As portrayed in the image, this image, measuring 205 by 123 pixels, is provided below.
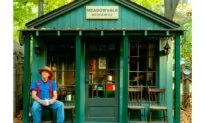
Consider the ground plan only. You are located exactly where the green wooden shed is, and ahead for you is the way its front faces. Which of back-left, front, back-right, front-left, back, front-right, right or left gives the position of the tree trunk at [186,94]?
back-left

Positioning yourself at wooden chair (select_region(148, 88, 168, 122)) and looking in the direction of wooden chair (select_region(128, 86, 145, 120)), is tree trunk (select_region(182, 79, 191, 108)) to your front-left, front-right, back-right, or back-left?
back-right

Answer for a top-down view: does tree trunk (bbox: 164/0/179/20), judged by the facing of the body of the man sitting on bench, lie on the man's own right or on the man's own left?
on the man's own left

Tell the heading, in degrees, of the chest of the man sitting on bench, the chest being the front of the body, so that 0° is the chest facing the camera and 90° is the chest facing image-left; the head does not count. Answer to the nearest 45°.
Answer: approximately 0°

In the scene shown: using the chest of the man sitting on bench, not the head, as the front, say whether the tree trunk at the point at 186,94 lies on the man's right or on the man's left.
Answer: on the man's left

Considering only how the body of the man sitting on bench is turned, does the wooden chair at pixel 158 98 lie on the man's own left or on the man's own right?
on the man's own left

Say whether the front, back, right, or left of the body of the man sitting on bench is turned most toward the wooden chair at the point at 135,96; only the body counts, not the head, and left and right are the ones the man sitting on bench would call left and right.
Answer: left

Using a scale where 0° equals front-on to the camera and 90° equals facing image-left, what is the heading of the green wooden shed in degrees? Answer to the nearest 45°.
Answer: approximately 0°

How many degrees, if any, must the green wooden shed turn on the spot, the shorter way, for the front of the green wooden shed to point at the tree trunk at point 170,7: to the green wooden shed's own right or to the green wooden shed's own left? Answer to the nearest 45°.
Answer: approximately 135° to the green wooden shed's own left
